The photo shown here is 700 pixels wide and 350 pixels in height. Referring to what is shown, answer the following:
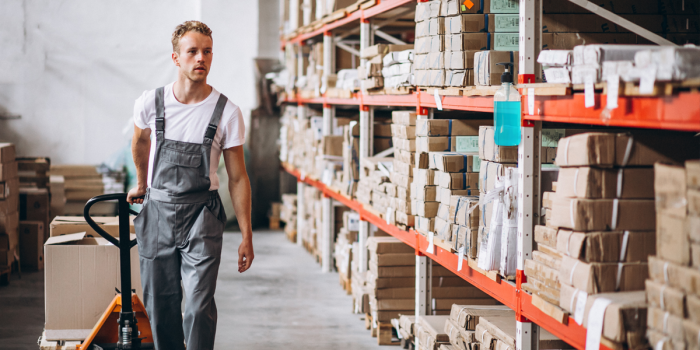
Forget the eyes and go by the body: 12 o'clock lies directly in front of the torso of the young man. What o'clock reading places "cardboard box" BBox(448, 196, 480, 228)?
The cardboard box is roughly at 9 o'clock from the young man.

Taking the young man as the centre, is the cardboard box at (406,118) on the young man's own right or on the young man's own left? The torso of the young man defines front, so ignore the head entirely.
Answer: on the young man's own left

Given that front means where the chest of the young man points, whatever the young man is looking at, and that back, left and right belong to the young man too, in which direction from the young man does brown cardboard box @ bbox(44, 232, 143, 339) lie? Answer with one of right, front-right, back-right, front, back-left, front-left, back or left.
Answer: back-right

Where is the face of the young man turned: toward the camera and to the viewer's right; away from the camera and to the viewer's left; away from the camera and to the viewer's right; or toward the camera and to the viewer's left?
toward the camera and to the viewer's right

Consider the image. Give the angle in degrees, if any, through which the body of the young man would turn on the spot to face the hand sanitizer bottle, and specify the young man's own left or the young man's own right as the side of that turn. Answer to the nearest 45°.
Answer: approximately 90° to the young man's own left

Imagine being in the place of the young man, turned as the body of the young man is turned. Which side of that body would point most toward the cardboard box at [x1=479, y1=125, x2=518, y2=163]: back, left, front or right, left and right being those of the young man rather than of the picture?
left

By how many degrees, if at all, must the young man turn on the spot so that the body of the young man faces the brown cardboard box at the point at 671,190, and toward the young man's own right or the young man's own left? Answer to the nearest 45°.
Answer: approximately 45° to the young man's own left

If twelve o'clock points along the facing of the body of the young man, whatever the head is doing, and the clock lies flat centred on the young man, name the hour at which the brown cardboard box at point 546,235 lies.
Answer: The brown cardboard box is roughly at 10 o'clock from the young man.

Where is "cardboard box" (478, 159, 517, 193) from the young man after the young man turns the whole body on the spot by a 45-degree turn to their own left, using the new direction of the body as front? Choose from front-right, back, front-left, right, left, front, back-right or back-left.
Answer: front-left

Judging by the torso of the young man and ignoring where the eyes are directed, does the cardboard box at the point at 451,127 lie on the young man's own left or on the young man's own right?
on the young man's own left

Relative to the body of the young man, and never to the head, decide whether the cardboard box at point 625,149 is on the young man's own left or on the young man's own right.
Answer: on the young man's own left

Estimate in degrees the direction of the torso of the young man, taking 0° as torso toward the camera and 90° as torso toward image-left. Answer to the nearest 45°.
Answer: approximately 0°

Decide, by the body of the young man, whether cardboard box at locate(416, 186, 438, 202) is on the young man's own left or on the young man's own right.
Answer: on the young man's own left

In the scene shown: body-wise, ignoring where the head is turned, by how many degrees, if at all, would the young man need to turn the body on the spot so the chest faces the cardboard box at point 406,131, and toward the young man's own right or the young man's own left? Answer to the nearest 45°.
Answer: approximately 135° to the young man's own left

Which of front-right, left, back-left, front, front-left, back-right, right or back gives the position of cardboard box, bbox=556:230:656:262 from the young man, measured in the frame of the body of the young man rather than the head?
front-left

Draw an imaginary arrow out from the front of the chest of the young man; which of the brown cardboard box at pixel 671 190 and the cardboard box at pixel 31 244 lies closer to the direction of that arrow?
the brown cardboard box
